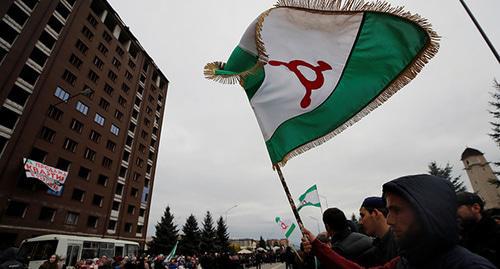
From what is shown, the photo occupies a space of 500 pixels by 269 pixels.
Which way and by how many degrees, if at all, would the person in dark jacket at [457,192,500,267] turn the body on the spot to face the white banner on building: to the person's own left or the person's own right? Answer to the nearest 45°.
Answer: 0° — they already face it

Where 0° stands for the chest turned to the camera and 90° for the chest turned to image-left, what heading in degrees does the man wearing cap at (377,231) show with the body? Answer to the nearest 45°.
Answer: approximately 90°

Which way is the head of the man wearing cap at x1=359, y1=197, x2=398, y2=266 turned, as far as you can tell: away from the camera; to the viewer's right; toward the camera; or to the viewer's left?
to the viewer's left

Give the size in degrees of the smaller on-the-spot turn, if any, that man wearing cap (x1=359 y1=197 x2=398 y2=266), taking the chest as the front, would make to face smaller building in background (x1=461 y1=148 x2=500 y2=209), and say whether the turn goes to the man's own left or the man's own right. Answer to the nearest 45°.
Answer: approximately 90° to the man's own right

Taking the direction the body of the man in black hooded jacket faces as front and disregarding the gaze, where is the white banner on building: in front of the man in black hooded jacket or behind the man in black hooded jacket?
in front

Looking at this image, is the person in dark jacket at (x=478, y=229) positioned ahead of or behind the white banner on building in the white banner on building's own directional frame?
ahead

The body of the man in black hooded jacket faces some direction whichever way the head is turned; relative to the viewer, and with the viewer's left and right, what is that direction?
facing to the left of the viewer

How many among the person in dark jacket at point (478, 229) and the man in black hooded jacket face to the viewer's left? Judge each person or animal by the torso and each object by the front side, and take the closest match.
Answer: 2

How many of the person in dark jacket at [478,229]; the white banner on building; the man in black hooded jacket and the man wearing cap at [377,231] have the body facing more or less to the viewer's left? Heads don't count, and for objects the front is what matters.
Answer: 3

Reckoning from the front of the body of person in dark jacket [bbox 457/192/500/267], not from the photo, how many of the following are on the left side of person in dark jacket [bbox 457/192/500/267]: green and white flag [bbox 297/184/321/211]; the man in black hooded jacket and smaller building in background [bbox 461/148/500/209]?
1

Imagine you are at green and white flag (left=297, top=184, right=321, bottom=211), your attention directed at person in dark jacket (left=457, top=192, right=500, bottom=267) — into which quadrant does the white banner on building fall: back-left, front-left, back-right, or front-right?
back-right

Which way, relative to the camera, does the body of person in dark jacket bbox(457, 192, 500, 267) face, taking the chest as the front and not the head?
to the viewer's left

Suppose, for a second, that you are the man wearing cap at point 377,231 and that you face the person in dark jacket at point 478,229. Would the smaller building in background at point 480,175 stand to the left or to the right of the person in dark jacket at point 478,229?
left

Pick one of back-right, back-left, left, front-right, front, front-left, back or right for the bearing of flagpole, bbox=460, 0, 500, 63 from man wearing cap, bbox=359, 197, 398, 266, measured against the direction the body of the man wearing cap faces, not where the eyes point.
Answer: back-right
